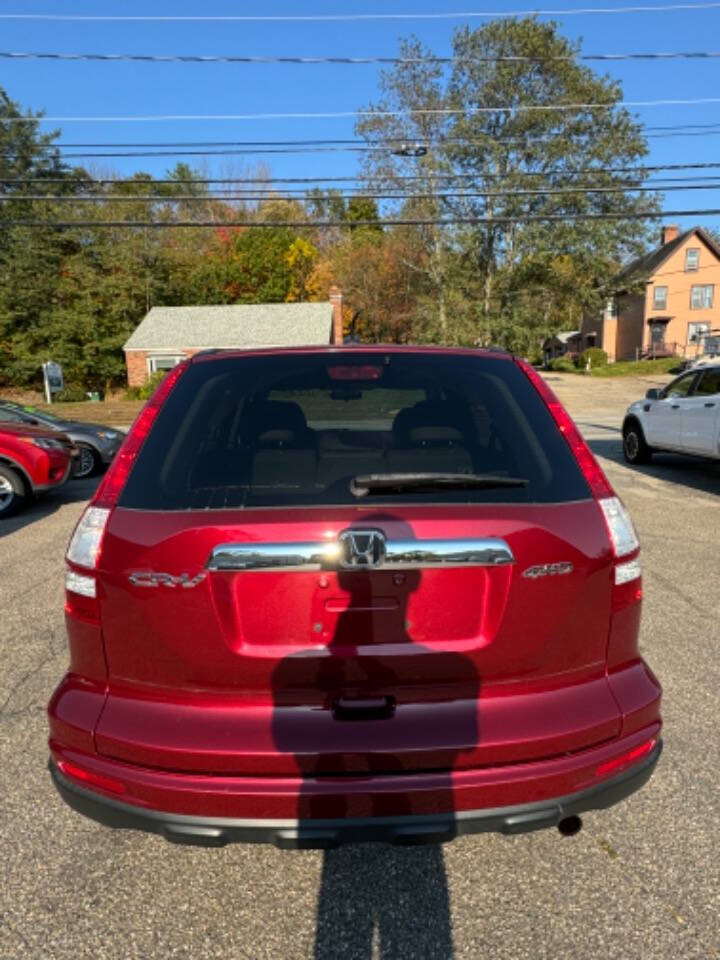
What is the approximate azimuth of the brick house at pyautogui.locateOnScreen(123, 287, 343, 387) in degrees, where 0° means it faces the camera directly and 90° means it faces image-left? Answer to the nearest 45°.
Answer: approximately 0°

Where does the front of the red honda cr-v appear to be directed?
away from the camera

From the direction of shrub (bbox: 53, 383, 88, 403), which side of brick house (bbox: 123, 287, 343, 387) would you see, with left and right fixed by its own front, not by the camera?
right

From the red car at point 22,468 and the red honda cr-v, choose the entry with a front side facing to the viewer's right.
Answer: the red car

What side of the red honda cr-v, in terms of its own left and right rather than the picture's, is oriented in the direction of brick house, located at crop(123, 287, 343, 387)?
front

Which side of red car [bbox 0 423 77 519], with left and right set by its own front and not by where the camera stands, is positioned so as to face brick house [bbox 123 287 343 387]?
left

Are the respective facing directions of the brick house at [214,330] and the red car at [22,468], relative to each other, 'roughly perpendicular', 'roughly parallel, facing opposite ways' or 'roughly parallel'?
roughly perpendicular

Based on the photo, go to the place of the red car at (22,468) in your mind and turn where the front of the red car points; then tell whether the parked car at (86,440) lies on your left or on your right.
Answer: on your left

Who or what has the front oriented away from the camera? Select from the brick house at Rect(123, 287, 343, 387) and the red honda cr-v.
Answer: the red honda cr-v

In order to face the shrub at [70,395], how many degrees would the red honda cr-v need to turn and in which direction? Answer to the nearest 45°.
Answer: approximately 45° to its left

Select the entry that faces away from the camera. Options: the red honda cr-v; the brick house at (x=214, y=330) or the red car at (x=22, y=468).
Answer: the red honda cr-v

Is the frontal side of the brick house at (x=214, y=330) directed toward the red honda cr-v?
yes

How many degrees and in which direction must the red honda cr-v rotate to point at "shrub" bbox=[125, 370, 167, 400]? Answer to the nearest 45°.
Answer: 0° — it already faces it

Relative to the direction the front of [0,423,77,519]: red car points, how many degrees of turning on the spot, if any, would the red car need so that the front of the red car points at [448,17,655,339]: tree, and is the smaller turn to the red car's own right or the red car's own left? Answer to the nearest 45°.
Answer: approximately 45° to the red car's own left
